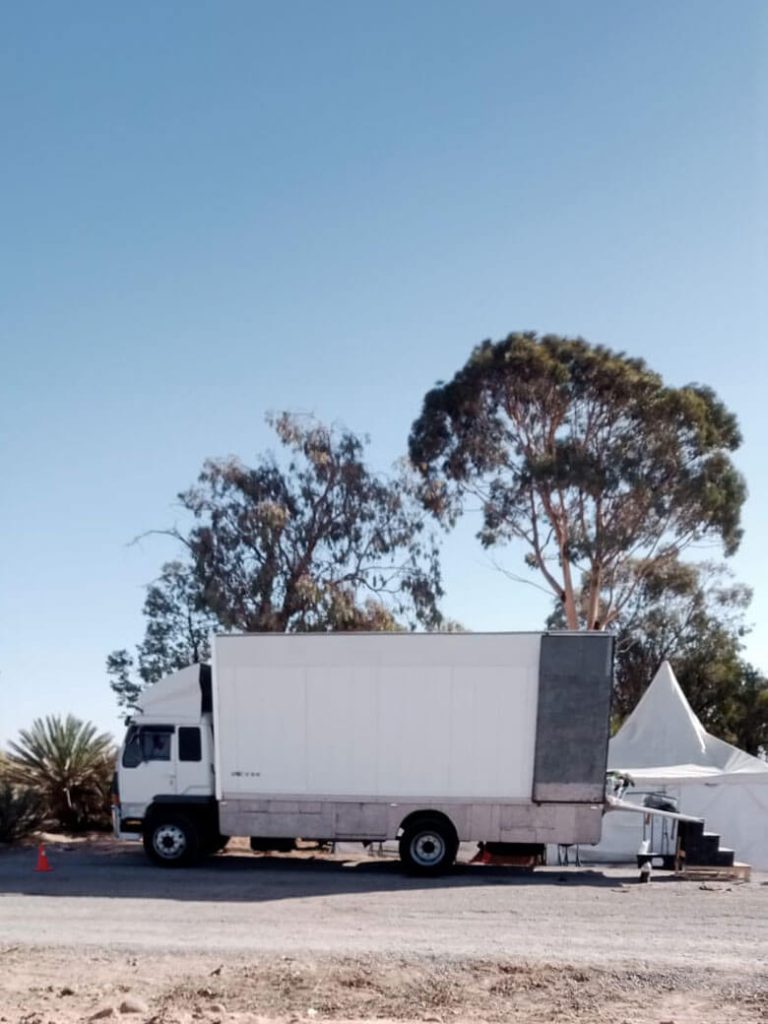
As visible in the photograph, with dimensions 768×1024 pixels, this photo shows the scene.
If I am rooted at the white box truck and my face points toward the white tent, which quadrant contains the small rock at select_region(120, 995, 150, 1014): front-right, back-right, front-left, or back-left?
back-right

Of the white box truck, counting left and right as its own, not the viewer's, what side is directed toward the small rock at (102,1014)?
left

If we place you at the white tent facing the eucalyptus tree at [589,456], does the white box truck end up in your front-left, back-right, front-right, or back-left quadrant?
back-left

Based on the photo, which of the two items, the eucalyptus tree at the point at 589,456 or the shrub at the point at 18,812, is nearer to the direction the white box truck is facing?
the shrub

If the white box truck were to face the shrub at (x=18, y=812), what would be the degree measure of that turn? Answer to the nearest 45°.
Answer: approximately 45° to its right

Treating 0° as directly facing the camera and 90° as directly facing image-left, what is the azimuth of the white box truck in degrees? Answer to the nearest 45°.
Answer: approximately 90°

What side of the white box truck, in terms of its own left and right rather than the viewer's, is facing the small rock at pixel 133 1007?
left

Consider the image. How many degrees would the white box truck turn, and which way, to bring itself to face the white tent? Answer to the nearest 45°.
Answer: approximately 135° to its right

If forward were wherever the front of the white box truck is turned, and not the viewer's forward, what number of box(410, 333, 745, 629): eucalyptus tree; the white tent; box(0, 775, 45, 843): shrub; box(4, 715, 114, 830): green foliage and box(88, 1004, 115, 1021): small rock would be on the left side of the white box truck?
1

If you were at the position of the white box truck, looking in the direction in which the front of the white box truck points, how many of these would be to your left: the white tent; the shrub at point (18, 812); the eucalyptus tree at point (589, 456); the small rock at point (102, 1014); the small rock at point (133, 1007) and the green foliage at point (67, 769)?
2
